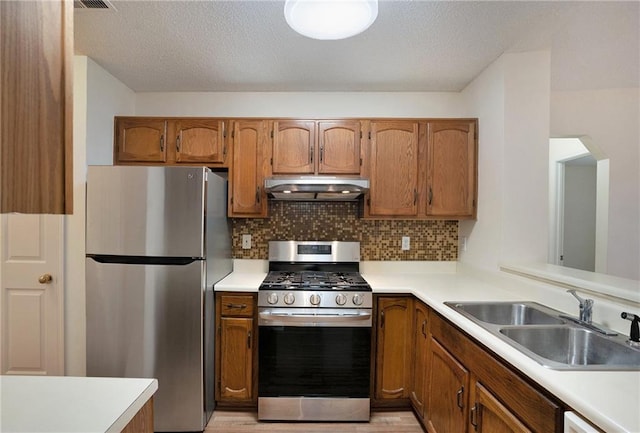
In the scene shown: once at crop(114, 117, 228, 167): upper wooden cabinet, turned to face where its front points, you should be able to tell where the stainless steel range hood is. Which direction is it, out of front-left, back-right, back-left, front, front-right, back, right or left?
front-left

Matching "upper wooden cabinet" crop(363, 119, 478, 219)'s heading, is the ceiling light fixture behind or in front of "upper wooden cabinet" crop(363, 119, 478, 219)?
in front

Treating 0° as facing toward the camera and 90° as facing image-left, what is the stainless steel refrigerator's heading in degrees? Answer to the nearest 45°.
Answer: approximately 0°

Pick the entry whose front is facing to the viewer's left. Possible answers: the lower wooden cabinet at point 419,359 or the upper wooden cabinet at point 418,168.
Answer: the lower wooden cabinet

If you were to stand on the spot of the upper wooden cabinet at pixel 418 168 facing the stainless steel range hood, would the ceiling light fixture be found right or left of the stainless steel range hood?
left

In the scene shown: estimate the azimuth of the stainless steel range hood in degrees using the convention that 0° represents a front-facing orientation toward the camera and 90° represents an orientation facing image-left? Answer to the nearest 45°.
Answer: approximately 0°

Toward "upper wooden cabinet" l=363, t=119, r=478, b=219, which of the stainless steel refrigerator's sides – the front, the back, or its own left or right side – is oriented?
left
